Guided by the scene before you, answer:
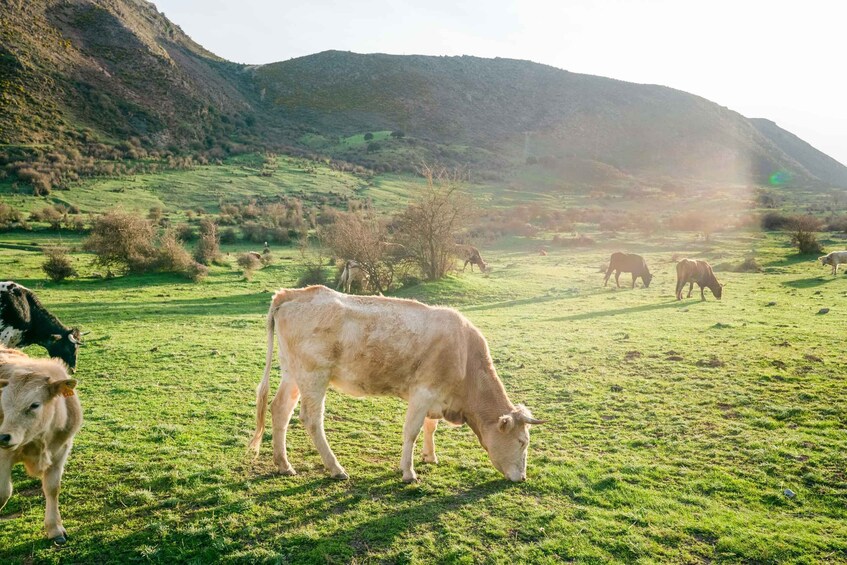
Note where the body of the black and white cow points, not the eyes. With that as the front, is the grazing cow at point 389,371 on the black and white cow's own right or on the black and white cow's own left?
on the black and white cow's own right

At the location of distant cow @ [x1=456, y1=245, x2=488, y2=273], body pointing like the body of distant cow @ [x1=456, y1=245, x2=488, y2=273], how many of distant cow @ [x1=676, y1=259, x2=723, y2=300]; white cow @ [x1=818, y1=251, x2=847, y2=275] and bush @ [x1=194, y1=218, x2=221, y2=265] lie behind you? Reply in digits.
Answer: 1

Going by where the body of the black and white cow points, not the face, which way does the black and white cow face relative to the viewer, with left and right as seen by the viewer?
facing to the right of the viewer

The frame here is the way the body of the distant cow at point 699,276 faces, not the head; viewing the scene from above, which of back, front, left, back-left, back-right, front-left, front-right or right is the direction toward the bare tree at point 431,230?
back

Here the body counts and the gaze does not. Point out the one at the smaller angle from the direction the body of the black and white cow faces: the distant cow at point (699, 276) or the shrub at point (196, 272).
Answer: the distant cow

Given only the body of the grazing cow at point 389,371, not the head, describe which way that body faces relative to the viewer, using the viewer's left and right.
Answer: facing to the right of the viewer

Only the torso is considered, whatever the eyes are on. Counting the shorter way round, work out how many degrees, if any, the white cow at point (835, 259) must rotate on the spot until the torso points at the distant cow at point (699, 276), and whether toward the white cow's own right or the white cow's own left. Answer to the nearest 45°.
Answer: approximately 45° to the white cow's own left

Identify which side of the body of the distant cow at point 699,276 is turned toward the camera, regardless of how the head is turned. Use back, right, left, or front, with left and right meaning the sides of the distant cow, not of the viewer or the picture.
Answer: right

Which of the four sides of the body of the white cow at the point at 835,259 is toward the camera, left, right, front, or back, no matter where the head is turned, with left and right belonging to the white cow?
left

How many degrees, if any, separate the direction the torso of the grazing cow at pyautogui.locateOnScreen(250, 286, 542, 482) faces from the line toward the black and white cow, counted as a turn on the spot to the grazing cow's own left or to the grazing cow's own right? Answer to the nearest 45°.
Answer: approximately 135° to the grazing cow's own left

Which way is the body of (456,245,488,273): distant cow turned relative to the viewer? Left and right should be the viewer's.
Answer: facing to the right of the viewer

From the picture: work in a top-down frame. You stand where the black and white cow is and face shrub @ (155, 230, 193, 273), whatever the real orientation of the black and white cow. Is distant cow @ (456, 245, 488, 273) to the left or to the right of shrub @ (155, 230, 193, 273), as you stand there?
right
